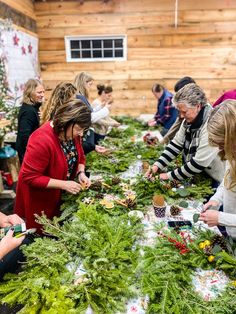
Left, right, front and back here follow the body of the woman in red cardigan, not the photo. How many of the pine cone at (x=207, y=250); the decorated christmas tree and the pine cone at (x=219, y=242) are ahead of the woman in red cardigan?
2

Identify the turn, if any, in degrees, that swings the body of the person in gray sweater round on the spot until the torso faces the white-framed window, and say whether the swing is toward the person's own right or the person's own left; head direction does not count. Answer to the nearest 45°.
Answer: approximately 90° to the person's own right

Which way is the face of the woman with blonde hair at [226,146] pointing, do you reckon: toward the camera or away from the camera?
away from the camera

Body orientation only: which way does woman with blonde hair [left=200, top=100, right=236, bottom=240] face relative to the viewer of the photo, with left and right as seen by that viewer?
facing to the left of the viewer

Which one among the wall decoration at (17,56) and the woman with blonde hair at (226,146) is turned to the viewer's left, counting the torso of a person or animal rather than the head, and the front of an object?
the woman with blonde hair

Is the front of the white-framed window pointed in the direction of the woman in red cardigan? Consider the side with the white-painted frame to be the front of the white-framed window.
yes

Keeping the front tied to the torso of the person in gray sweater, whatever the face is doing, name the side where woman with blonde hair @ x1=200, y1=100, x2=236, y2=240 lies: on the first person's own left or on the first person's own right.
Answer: on the first person's own left

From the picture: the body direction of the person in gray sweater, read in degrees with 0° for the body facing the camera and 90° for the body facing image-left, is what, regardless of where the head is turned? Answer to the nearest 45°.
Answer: approximately 45°
